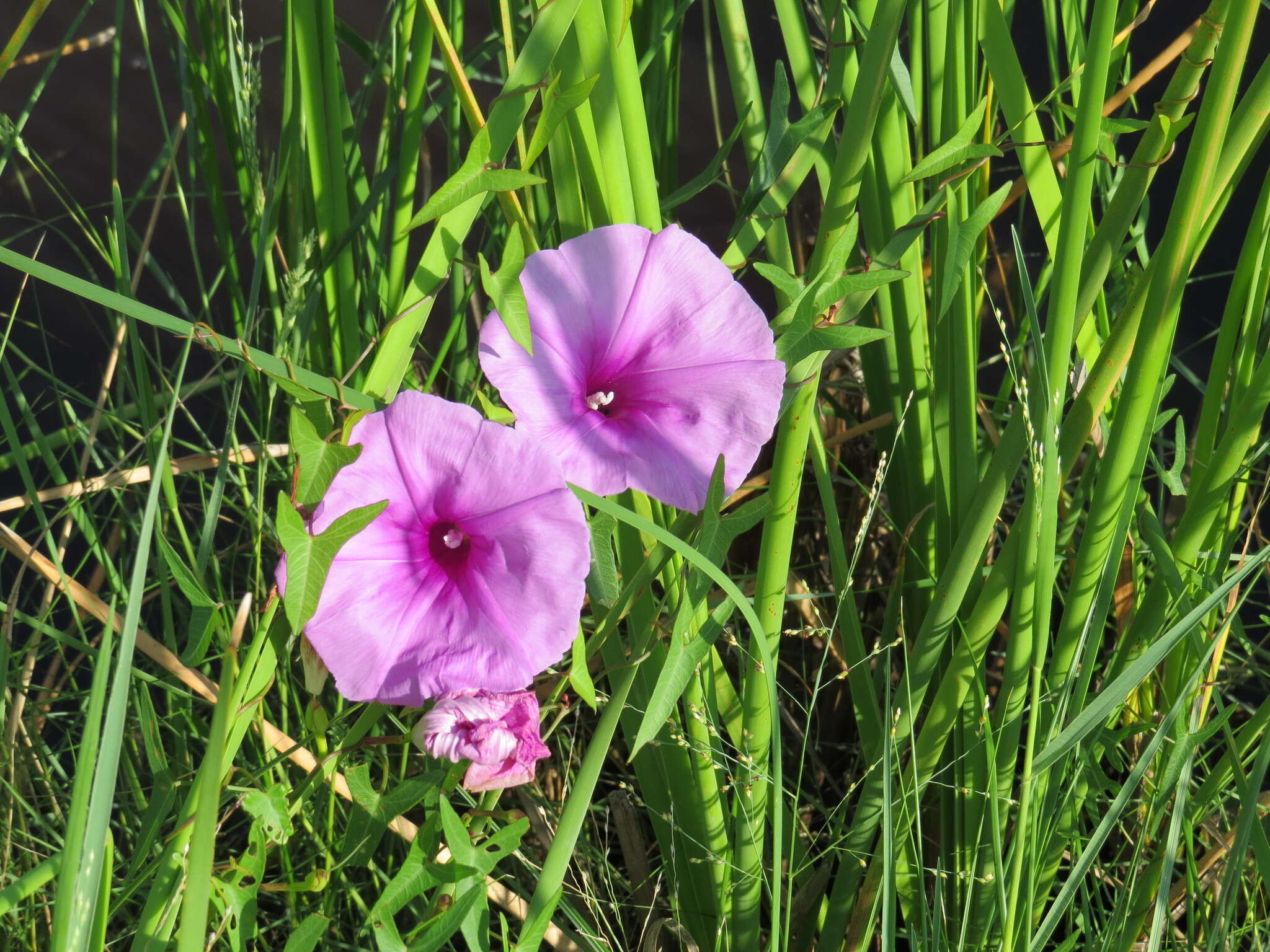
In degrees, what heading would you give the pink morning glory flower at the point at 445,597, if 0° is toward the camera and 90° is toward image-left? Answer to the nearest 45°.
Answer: approximately 0°
